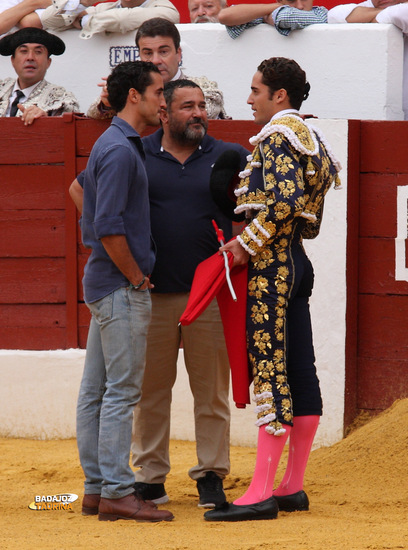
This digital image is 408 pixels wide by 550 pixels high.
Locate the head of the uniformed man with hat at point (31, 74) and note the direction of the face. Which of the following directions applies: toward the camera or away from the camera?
toward the camera

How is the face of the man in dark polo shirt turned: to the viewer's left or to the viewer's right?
to the viewer's right

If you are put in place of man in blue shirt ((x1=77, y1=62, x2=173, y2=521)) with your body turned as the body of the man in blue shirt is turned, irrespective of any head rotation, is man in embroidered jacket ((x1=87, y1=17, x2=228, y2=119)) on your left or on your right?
on your left

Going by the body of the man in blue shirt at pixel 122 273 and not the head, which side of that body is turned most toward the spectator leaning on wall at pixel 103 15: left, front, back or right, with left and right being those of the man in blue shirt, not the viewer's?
left

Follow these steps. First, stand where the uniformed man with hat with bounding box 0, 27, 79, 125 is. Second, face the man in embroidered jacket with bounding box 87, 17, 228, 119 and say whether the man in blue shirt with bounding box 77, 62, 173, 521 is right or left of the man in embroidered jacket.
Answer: right

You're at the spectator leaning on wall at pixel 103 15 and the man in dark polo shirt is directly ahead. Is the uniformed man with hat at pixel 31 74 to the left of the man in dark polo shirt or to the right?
right

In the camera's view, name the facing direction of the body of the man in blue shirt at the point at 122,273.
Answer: to the viewer's right

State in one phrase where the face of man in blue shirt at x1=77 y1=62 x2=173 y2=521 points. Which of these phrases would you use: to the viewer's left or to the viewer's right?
to the viewer's right
